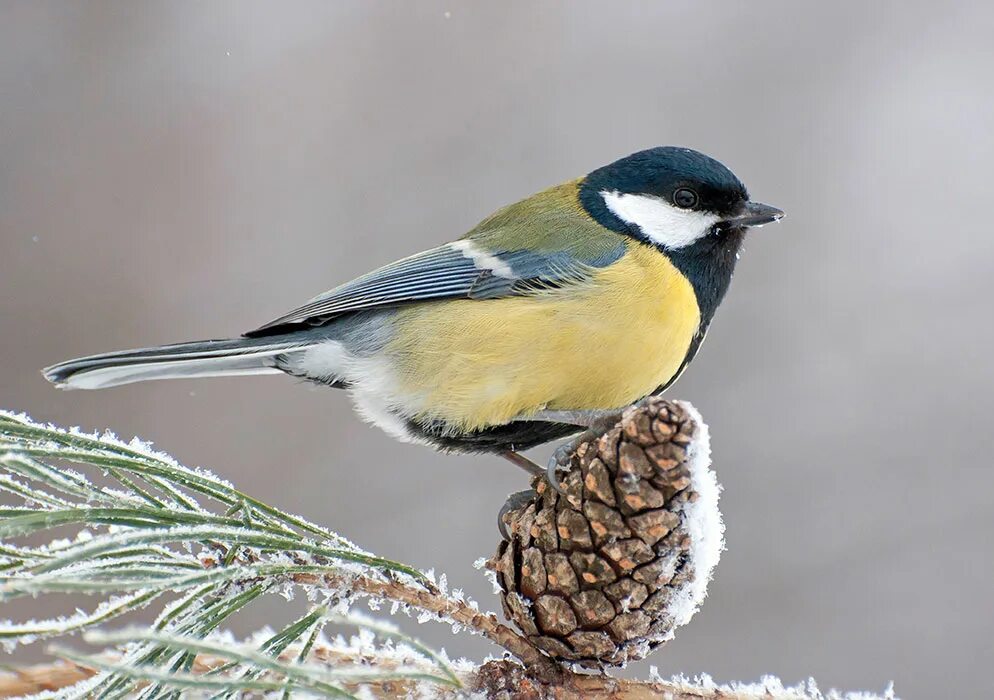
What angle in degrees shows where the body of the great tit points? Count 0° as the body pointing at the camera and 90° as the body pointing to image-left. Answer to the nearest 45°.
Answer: approximately 270°
